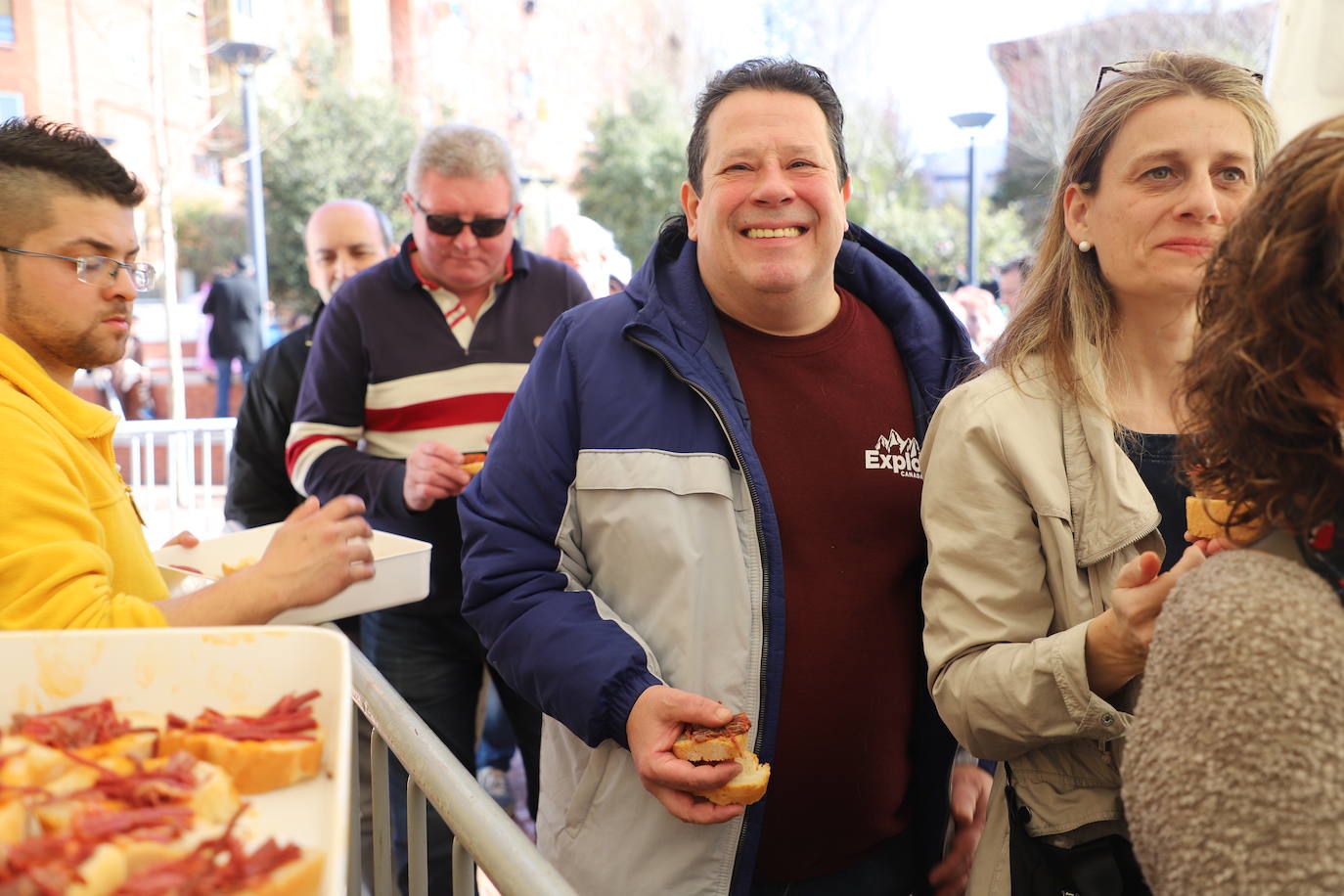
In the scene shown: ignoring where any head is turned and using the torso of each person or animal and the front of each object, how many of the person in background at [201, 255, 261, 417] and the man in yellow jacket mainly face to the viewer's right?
1

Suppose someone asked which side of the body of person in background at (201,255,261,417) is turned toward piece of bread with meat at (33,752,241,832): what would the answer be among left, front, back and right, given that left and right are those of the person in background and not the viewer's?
back

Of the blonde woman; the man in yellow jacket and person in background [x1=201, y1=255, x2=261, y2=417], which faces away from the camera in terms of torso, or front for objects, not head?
the person in background

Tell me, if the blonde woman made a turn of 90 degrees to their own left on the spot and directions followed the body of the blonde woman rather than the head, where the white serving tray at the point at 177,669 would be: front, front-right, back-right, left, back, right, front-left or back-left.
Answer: back

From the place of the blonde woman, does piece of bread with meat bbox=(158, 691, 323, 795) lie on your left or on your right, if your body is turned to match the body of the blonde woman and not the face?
on your right

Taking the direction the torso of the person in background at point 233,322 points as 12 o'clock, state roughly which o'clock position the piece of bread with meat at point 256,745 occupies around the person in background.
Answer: The piece of bread with meat is roughly at 6 o'clock from the person in background.

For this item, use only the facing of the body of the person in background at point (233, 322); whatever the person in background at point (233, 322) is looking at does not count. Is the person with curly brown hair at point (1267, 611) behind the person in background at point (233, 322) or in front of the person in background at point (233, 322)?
behind

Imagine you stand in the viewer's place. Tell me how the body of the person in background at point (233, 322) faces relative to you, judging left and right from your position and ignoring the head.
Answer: facing away from the viewer

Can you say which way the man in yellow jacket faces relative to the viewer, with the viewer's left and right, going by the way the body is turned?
facing to the right of the viewer

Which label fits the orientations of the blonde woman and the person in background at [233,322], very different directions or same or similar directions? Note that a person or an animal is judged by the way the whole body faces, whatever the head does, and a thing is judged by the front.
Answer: very different directions
